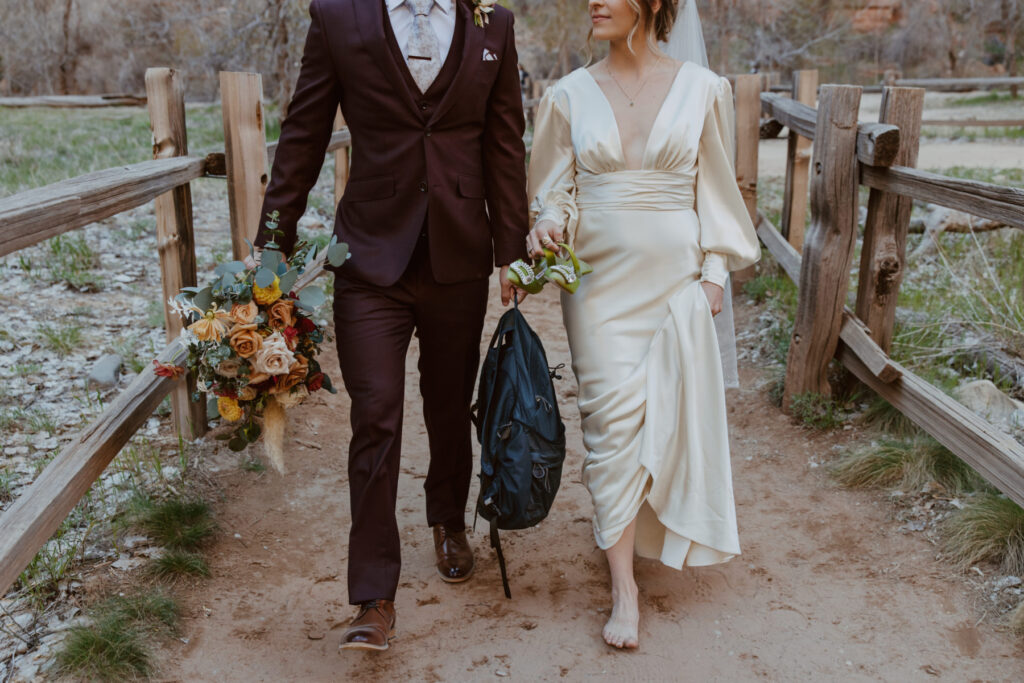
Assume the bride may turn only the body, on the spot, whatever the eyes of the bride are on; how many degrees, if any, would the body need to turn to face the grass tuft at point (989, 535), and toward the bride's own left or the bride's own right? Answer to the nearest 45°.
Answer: approximately 90° to the bride's own left

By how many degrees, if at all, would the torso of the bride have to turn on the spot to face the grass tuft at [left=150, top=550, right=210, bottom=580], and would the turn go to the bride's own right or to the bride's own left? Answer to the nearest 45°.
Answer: approximately 90° to the bride's own right

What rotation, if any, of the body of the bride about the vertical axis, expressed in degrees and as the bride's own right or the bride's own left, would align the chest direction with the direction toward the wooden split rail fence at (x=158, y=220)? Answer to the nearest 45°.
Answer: approximately 90° to the bride's own right

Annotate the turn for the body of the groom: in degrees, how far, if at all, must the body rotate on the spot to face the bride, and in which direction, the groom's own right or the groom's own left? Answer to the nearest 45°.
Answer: approximately 90° to the groom's own left

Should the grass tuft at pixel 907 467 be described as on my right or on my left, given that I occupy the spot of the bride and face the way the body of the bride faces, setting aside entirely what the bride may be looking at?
on my left

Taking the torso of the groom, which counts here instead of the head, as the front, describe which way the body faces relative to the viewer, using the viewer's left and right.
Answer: facing the viewer

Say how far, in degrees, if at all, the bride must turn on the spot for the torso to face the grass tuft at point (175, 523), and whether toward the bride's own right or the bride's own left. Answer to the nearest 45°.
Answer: approximately 90° to the bride's own right

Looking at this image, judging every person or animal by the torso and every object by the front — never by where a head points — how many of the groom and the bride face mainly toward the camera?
2

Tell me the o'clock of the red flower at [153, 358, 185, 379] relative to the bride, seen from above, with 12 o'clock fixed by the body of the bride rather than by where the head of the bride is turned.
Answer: The red flower is roughly at 2 o'clock from the bride.

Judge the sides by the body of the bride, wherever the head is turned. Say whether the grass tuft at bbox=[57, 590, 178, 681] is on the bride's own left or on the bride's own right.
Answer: on the bride's own right

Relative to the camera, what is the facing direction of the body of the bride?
toward the camera

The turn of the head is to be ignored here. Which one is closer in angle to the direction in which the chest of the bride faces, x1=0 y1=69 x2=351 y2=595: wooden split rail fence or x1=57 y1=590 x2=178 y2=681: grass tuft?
the grass tuft
